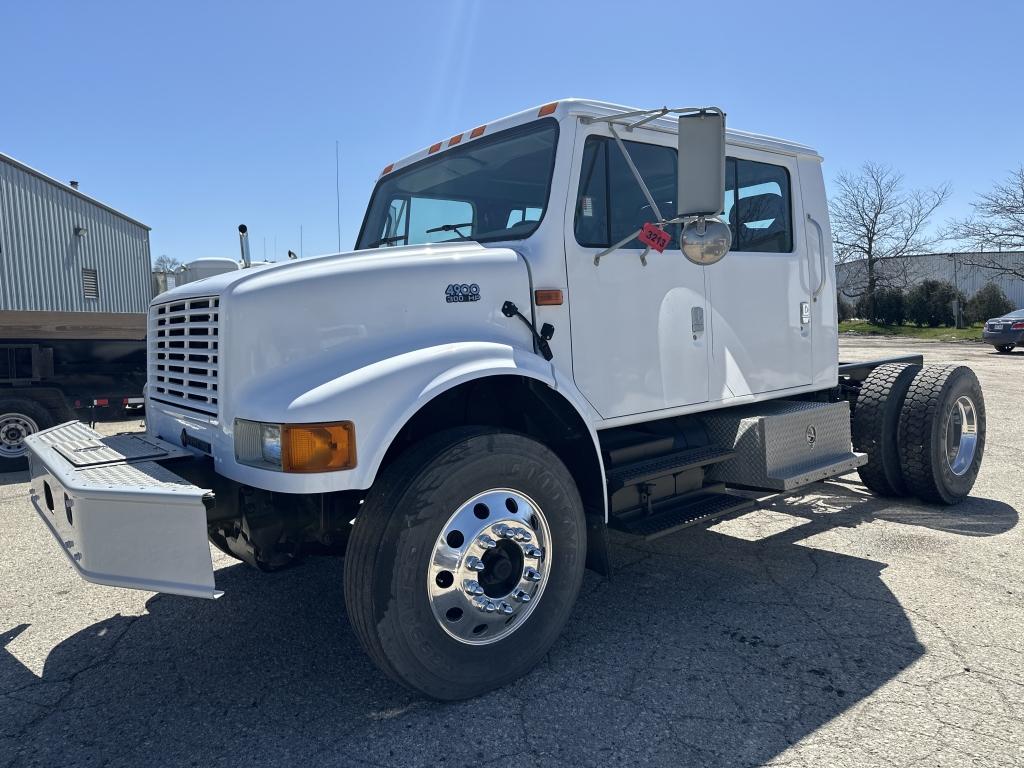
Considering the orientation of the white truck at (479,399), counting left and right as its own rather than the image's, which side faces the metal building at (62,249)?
right

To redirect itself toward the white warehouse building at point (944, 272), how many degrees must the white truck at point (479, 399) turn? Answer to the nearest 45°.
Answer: approximately 180°

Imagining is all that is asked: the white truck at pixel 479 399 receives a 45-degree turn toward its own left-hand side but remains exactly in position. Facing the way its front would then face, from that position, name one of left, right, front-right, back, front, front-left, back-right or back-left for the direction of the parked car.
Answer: back-left
